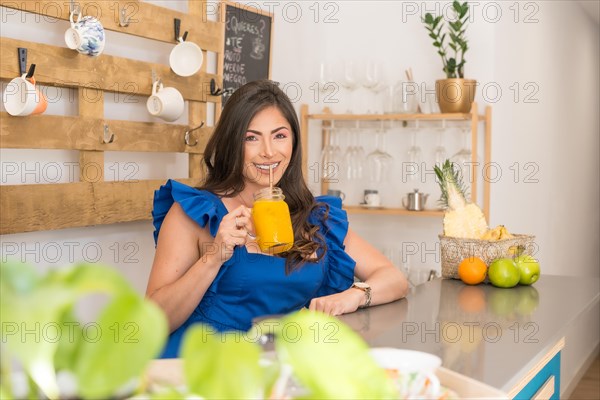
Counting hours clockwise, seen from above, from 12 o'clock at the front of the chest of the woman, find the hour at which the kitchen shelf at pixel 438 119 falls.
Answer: The kitchen shelf is roughly at 7 o'clock from the woman.

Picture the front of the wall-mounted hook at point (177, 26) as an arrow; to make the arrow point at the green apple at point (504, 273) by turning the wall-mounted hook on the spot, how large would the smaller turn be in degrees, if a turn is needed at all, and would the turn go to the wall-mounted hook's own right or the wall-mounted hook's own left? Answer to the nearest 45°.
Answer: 0° — it already faces it

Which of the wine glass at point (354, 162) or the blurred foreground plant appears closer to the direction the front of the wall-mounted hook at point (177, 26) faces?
the blurred foreground plant

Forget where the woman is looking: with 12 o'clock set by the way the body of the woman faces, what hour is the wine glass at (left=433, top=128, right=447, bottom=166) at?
The wine glass is roughly at 7 o'clock from the woman.

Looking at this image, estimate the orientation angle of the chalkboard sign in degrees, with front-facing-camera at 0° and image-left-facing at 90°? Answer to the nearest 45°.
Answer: approximately 315°

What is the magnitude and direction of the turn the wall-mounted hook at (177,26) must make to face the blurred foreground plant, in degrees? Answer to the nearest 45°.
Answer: approximately 45° to its right

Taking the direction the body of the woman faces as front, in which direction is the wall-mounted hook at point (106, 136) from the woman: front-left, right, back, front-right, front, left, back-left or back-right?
back-right

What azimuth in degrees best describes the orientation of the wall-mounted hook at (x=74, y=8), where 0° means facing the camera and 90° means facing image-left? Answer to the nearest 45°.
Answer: approximately 315°

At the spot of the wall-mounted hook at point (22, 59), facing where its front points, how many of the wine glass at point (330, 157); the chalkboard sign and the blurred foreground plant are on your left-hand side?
2

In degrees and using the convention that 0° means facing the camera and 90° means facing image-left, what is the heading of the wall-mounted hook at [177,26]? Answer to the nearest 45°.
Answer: approximately 315°

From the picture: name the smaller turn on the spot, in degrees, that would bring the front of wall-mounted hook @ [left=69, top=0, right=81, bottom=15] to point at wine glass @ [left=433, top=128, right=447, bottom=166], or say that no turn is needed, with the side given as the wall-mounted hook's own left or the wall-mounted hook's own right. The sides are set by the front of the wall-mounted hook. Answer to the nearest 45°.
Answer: approximately 45° to the wall-mounted hook's own left
